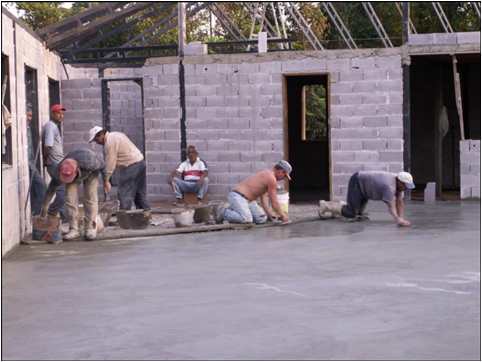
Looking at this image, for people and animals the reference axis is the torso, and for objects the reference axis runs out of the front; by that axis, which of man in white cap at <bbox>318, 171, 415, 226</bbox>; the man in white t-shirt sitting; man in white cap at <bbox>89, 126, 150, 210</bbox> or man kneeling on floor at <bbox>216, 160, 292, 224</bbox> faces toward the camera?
the man in white t-shirt sitting

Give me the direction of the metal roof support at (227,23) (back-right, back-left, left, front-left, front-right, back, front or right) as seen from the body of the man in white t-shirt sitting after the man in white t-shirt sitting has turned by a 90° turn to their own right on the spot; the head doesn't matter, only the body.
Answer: right

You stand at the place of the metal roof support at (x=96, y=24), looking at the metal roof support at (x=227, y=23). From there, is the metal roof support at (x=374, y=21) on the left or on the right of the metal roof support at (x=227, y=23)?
right

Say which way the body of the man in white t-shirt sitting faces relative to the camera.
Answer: toward the camera

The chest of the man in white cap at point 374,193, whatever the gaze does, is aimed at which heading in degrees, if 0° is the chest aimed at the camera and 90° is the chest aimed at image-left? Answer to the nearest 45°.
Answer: approximately 270°

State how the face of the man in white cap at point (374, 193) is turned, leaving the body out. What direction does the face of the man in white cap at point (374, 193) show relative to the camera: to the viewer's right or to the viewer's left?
to the viewer's right

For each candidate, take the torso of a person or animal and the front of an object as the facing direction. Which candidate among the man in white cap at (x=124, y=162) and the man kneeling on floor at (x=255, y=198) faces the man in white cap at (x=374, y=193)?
the man kneeling on floor

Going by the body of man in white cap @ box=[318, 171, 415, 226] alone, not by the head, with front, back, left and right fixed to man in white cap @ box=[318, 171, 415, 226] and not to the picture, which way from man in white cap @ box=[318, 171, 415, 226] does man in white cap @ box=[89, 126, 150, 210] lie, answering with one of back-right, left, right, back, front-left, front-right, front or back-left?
back

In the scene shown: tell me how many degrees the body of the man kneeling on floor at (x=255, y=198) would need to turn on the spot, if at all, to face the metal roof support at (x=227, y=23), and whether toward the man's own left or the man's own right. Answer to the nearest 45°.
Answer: approximately 90° to the man's own left

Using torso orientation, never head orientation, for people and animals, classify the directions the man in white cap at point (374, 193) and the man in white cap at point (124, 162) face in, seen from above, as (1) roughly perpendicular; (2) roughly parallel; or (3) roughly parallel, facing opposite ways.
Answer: roughly parallel, facing opposite ways

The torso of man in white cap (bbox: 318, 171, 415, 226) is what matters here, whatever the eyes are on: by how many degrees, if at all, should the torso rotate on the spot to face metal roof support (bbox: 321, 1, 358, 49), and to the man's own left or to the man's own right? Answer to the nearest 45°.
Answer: approximately 90° to the man's own left

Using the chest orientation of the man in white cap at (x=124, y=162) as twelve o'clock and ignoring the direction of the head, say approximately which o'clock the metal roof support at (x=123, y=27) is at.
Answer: The metal roof support is roughly at 3 o'clock from the man in white cap.

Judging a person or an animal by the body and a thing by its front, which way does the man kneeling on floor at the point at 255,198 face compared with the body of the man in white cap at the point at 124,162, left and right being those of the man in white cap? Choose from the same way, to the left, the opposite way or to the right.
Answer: the opposite way

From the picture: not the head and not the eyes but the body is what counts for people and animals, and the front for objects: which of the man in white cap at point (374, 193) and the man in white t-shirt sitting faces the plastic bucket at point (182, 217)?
the man in white t-shirt sitting

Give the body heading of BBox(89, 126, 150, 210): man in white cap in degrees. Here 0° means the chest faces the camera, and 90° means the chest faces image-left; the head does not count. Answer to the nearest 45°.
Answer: approximately 90°

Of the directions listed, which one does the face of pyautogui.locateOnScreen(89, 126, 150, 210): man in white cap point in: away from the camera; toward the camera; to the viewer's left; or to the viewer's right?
to the viewer's left

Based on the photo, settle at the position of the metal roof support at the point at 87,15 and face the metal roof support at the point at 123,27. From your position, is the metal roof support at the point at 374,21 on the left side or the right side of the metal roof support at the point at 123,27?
right

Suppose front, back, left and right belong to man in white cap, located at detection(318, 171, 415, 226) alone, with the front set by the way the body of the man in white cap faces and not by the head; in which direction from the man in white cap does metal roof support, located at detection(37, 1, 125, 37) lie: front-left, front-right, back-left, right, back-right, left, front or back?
back-left

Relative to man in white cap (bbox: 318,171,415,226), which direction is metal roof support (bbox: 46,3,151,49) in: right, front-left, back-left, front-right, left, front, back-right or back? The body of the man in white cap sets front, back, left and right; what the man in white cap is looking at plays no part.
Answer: back-left
